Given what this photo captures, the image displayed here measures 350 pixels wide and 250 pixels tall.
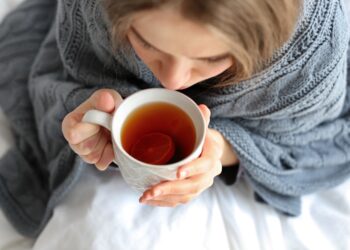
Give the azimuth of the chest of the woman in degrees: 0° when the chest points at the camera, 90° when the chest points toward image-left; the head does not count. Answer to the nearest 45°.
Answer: approximately 0°
